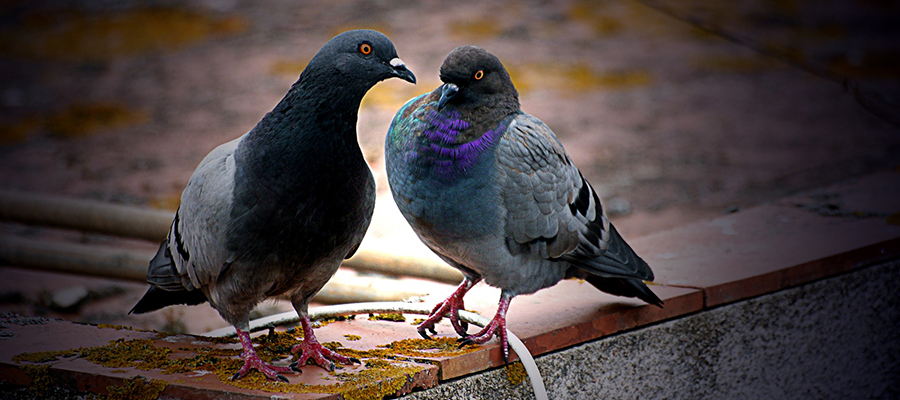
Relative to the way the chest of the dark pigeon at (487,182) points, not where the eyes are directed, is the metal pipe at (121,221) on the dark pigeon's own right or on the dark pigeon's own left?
on the dark pigeon's own right

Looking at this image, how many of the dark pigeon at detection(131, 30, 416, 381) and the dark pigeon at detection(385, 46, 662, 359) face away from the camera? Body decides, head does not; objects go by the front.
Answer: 0

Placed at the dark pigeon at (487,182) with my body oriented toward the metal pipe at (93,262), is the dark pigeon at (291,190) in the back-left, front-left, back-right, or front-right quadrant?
front-left

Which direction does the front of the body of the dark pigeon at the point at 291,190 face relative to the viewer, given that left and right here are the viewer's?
facing the viewer and to the right of the viewer

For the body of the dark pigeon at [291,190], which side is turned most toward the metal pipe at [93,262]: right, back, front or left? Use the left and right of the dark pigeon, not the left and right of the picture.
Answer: back

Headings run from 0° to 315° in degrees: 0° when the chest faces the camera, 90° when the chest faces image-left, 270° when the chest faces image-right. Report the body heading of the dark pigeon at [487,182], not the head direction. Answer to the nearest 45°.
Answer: approximately 45°

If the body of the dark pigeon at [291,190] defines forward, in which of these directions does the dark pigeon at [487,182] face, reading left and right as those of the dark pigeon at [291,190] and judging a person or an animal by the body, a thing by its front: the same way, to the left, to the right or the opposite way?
to the right
